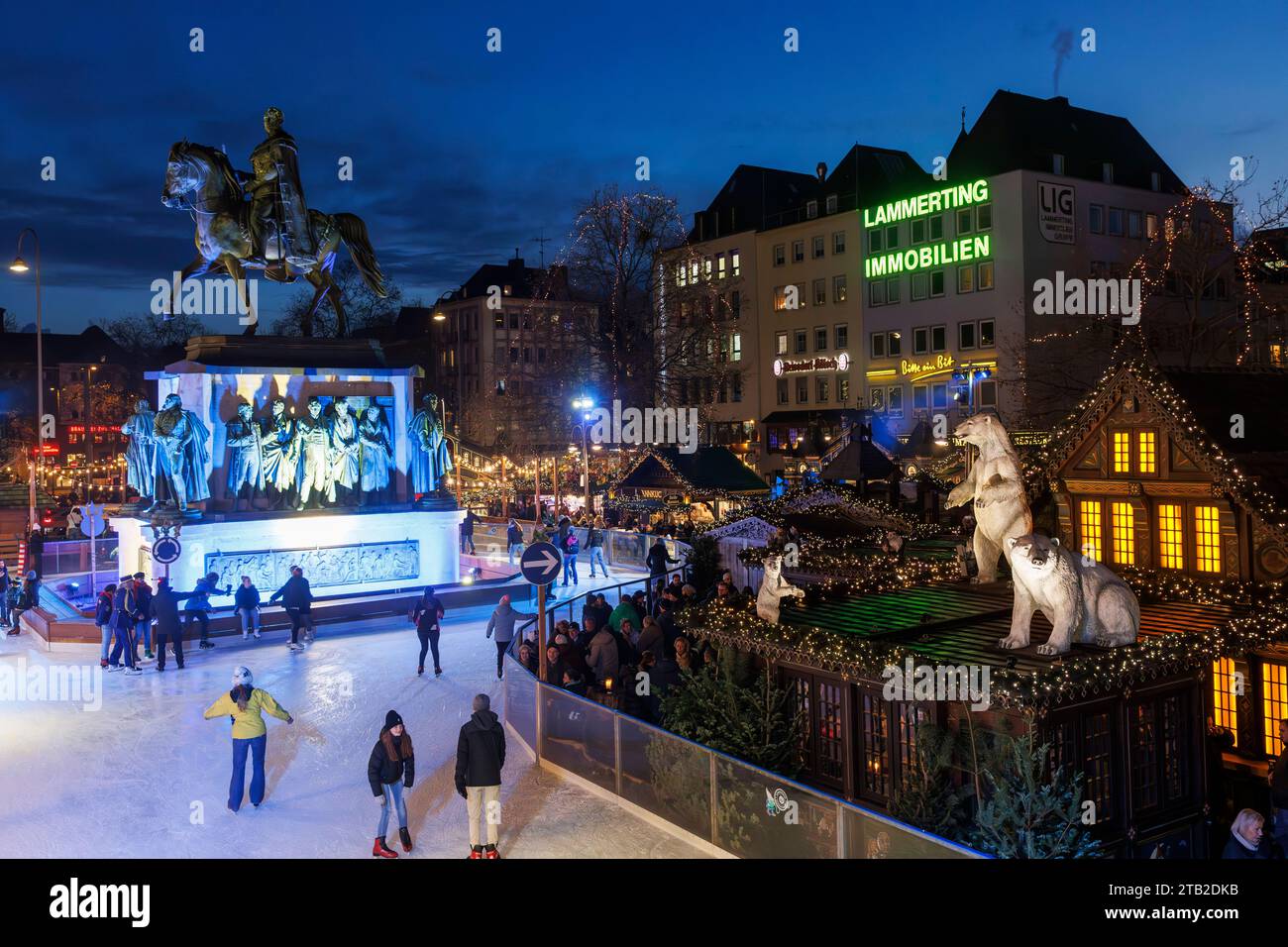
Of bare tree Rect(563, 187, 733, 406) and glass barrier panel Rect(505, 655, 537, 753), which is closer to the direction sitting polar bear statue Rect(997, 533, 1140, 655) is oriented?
the glass barrier panel

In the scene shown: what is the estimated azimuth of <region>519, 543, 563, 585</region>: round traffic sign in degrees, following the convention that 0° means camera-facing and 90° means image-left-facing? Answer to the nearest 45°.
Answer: approximately 0°

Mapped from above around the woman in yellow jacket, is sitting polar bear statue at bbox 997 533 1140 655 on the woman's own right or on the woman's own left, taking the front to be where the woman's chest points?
on the woman's own right

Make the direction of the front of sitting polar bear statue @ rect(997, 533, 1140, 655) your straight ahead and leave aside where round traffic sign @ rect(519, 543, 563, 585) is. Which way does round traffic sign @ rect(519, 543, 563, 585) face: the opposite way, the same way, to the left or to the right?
to the left

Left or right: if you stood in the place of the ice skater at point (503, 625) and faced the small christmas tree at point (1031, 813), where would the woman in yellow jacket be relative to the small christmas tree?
right

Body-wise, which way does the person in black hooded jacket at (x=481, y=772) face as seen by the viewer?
away from the camera

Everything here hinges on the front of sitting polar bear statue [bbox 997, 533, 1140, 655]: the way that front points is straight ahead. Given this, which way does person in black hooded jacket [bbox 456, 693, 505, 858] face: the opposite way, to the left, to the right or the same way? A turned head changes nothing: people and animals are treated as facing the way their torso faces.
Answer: to the right

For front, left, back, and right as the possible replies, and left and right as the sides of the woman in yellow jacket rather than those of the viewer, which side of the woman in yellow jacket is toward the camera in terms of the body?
back

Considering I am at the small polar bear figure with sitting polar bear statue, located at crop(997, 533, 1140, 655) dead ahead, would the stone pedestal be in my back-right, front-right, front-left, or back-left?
back-left

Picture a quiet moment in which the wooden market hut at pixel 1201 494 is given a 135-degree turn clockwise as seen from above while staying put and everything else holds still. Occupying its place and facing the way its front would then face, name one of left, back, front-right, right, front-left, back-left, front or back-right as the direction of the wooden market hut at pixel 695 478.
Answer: front-left

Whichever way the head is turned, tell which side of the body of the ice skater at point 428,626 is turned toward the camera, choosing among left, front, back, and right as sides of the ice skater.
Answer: back
